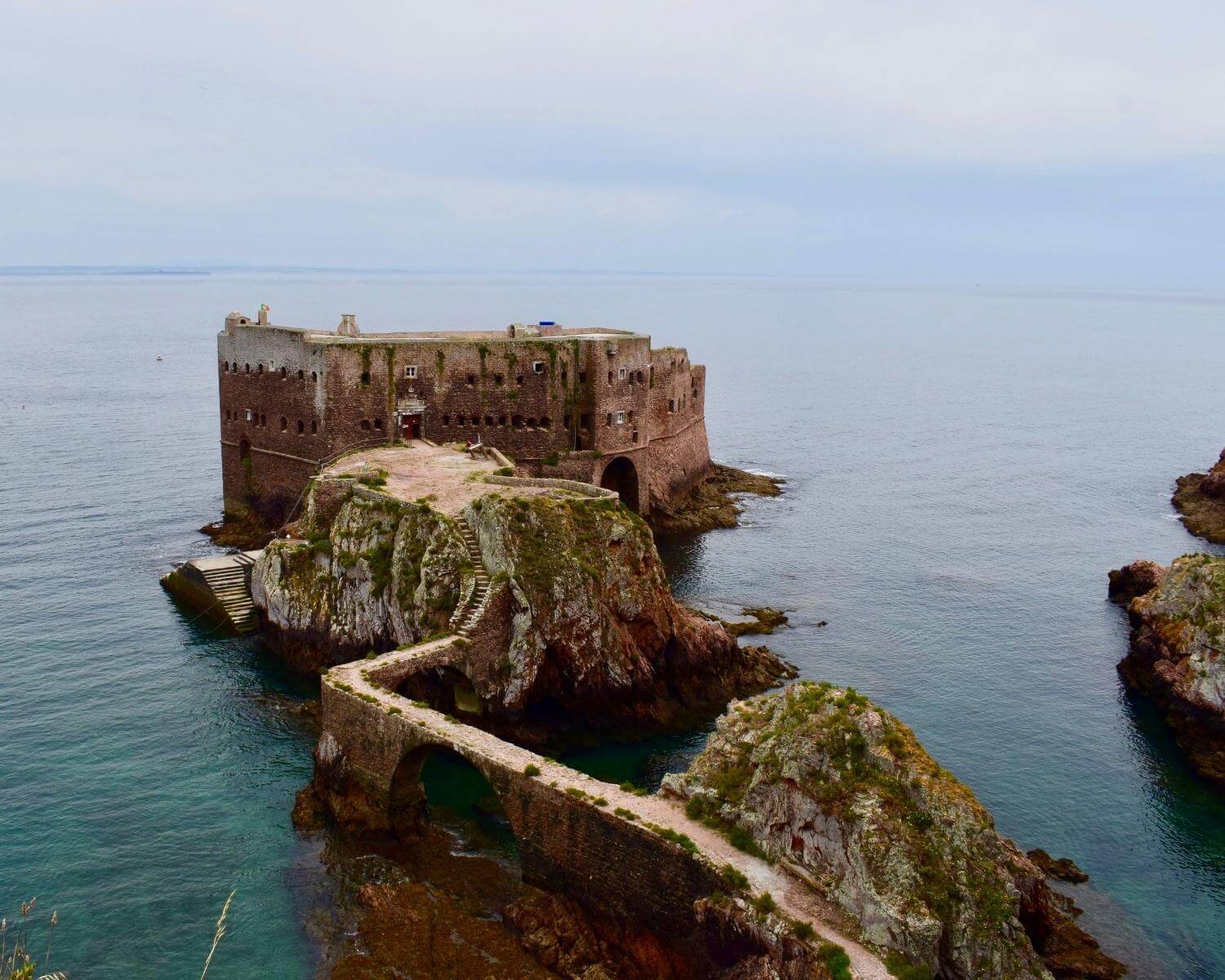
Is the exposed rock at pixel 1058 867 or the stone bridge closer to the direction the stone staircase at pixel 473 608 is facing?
the stone bridge

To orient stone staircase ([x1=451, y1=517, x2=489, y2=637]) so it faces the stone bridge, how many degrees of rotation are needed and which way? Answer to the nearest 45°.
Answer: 0° — it already faces it

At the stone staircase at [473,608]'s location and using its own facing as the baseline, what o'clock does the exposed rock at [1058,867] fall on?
The exposed rock is roughly at 10 o'clock from the stone staircase.

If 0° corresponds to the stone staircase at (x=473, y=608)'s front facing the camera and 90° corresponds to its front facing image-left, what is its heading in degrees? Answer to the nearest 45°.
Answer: approximately 0°
